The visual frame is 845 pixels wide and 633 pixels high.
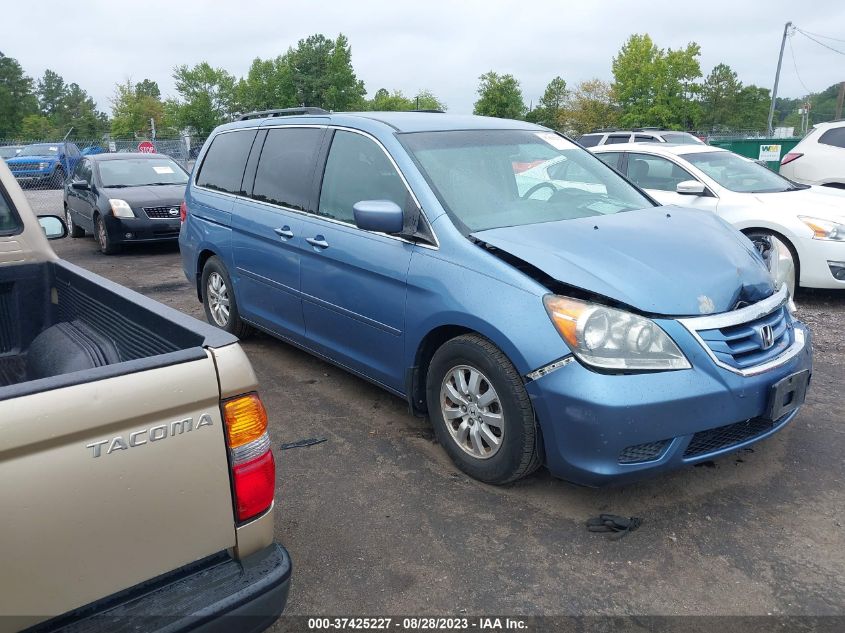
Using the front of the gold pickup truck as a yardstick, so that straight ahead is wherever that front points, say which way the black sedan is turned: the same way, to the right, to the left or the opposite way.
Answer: the opposite way

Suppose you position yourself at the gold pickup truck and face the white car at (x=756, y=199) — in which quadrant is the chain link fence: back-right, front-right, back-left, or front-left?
front-left

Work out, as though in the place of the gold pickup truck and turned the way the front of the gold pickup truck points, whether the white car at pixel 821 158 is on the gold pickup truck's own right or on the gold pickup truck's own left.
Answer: on the gold pickup truck's own right

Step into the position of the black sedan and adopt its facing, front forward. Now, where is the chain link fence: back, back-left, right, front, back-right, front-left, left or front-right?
back-left

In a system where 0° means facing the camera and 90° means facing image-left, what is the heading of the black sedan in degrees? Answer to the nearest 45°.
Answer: approximately 315°

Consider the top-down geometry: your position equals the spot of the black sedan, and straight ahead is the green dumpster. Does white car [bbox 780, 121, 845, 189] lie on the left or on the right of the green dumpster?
right

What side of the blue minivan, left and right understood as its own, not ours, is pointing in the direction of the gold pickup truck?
right

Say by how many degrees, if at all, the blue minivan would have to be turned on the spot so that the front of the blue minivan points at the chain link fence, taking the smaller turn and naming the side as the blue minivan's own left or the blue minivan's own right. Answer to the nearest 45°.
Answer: approximately 180°

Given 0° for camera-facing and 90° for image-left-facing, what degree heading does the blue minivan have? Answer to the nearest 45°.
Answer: approximately 315°
